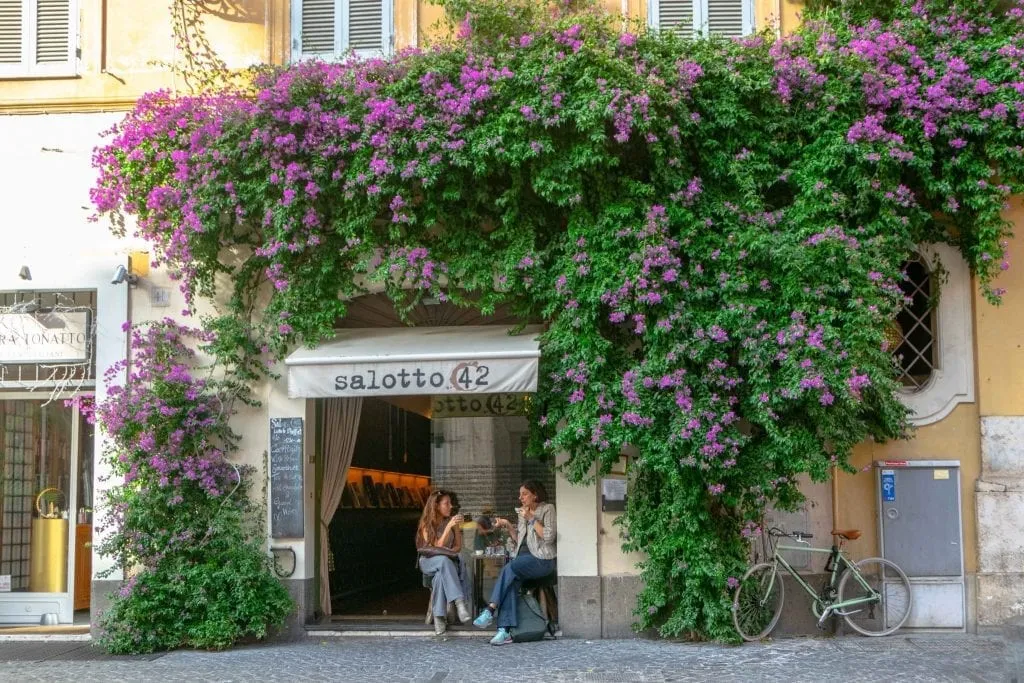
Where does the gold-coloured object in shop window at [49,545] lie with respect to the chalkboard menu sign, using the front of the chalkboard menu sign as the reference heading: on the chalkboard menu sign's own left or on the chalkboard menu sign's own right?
on the chalkboard menu sign's own right

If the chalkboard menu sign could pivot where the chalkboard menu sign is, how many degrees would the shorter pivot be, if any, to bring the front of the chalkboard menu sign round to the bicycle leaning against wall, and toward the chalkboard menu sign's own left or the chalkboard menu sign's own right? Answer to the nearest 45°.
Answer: approximately 90° to the chalkboard menu sign's own left

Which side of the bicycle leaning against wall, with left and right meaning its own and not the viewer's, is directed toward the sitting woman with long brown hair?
front

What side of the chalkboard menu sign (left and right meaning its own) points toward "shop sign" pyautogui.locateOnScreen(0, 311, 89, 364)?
right

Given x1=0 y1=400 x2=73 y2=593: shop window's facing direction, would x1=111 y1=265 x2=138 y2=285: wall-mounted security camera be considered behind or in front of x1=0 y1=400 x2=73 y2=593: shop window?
in front

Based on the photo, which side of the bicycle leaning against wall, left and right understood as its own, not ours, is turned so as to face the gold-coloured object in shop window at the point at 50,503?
front

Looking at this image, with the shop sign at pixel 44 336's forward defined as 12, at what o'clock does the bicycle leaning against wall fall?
The bicycle leaning against wall is roughly at 10 o'clock from the shop sign.

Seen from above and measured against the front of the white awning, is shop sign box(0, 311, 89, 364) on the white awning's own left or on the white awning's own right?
on the white awning's own right

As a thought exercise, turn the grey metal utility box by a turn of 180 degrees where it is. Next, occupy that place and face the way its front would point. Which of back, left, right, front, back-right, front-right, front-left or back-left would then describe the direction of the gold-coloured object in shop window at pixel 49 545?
left

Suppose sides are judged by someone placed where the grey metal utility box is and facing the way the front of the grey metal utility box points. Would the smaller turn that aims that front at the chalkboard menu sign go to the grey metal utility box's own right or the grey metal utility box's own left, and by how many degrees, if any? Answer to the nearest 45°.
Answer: approximately 90° to the grey metal utility box's own right

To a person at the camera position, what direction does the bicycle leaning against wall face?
facing to the left of the viewer
